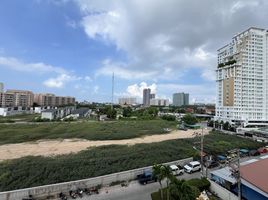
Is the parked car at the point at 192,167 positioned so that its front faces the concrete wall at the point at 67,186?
yes

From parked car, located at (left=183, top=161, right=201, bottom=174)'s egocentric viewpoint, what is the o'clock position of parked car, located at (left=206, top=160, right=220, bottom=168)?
parked car, located at (left=206, top=160, right=220, bottom=168) is roughly at 6 o'clock from parked car, located at (left=183, top=161, right=201, bottom=174).

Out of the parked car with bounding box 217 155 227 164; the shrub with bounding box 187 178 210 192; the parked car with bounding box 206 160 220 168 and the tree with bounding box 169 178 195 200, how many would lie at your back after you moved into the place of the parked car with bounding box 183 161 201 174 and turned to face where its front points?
2

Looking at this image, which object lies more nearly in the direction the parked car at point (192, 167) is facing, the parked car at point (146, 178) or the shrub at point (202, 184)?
the parked car

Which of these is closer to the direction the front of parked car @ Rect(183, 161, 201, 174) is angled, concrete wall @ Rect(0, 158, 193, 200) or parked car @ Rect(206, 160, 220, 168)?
the concrete wall

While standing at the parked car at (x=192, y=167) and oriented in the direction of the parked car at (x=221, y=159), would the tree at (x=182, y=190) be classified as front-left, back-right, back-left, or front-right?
back-right

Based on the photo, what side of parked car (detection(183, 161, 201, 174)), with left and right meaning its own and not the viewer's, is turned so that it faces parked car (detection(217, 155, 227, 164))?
back

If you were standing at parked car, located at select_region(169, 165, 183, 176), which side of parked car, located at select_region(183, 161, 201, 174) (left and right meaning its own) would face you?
front

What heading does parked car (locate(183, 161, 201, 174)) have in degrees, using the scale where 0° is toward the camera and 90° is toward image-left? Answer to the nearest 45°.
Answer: approximately 45°

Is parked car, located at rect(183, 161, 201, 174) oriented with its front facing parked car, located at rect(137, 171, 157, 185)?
yes

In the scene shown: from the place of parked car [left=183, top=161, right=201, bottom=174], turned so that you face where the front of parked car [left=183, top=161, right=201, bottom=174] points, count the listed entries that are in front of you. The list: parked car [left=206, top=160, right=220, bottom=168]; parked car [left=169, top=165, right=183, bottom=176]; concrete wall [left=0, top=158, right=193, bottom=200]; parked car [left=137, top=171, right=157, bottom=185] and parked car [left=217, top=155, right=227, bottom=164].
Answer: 3

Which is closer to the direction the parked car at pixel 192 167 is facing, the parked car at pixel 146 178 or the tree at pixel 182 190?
the parked car
